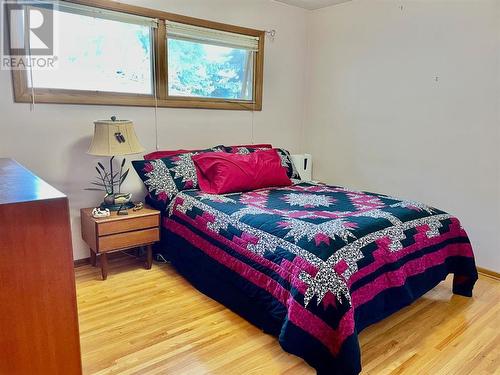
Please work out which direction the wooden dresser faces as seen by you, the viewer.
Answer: facing away from the viewer and to the right of the viewer

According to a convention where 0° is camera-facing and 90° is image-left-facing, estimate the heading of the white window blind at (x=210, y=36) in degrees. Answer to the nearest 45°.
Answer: approximately 315°

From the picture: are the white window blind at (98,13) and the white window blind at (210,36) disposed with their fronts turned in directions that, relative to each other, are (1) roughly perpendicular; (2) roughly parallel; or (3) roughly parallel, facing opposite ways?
roughly parallel

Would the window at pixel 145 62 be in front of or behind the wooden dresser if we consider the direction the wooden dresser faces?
in front

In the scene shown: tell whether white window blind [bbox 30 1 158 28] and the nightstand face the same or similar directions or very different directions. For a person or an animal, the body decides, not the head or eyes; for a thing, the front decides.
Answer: same or similar directions

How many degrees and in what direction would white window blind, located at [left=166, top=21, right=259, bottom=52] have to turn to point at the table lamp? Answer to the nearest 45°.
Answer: approximately 90° to its right

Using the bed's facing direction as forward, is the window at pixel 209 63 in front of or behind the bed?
behind

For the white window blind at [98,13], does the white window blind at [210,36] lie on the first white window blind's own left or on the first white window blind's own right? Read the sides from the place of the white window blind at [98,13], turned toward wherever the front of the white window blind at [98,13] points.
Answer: on the first white window blind's own left

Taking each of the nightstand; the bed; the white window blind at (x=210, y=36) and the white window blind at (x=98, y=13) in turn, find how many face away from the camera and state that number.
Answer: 0

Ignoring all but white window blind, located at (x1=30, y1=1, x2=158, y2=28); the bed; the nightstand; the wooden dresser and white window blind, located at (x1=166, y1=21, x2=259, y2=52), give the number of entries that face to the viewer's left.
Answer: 0

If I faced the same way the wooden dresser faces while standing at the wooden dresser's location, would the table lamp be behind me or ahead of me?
ahead

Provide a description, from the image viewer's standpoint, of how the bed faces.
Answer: facing the viewer and to the right of the viewer
